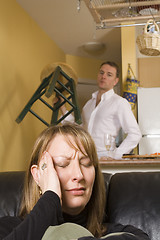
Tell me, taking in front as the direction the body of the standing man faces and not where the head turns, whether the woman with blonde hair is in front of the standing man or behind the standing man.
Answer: in front

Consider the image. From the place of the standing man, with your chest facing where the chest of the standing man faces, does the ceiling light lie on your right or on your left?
on your right

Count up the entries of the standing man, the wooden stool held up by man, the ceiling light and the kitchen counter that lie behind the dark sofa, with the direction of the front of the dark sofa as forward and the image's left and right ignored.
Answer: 4

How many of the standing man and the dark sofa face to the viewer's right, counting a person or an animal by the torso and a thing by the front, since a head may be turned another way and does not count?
0

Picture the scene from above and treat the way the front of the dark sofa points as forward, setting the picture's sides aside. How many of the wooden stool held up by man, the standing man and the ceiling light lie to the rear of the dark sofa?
3

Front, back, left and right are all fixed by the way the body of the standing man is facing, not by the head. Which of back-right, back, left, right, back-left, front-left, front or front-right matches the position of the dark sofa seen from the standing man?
front-left

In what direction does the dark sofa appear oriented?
toward the camera

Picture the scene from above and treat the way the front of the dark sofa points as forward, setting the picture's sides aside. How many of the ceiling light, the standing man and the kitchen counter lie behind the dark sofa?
3

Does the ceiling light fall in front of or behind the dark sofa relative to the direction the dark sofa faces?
behind

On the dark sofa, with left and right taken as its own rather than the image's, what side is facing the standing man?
back

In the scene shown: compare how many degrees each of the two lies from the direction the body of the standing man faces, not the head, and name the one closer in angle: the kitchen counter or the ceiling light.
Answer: the kitchen counter

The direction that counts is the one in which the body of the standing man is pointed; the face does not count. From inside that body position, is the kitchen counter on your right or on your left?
on your left

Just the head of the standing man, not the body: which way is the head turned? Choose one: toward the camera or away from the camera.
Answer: toward the camera

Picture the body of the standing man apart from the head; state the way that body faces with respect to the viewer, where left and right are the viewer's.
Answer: facing the viewer and to the left of the viewer
